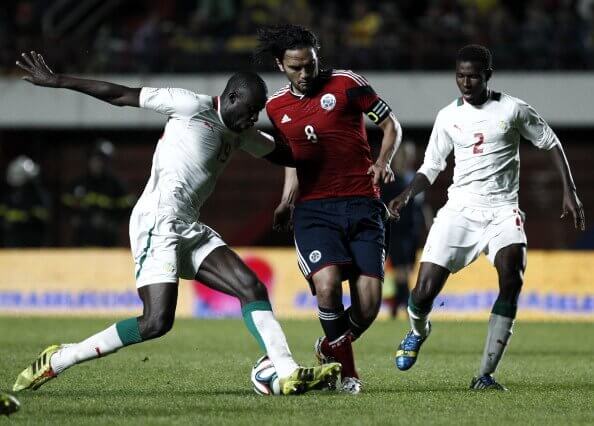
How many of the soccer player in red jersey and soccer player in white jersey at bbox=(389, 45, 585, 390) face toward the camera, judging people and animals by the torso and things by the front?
2

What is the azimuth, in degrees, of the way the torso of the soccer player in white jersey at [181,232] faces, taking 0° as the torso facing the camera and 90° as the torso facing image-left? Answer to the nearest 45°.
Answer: approximately 315°

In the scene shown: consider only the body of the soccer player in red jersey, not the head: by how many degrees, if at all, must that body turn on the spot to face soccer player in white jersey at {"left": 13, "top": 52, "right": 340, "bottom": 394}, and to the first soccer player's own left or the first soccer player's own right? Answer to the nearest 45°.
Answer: approximately 45° to the first soccer player's own right

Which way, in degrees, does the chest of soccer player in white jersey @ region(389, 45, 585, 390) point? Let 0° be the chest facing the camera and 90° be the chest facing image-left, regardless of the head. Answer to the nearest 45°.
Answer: approximately 0°

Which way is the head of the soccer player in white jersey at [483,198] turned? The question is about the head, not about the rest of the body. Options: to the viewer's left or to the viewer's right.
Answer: to the viewer's left

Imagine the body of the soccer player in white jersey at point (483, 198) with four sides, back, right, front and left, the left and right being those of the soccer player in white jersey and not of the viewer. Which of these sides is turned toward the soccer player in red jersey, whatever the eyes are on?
right

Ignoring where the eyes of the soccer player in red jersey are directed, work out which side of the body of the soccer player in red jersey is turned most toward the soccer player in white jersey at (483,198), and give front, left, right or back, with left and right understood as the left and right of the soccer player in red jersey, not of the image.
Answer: left

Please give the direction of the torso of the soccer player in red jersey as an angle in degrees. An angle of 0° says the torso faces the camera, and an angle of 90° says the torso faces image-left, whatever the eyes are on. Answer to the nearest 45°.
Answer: approximately 0°
